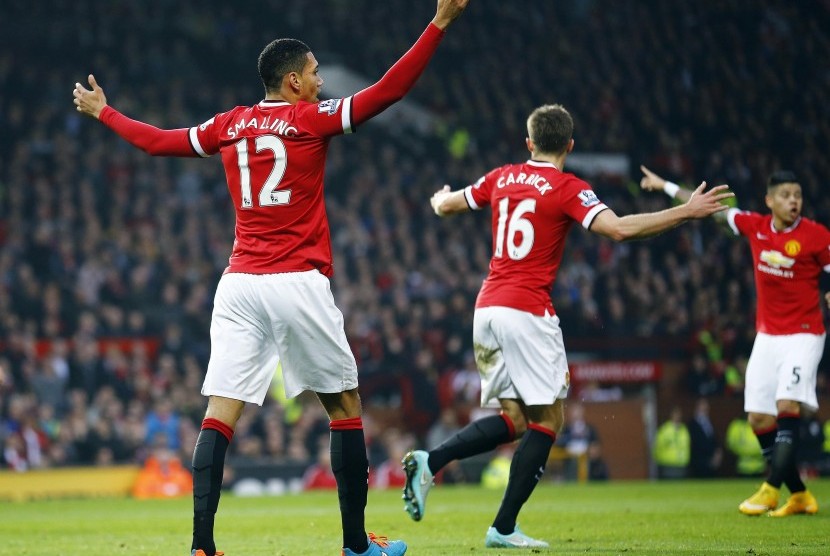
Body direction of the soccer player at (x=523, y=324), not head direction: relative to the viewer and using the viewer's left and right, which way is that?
facing away from the viewer and to the right of the viewer

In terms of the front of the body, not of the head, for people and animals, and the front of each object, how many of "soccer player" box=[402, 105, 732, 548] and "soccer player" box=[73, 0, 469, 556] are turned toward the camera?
0

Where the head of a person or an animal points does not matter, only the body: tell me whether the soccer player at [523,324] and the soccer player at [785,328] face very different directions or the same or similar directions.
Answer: very different directions

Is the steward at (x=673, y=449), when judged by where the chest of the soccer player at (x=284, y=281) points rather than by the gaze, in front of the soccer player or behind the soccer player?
in front

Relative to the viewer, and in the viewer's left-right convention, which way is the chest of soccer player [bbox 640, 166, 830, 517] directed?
facing the viewer and to the left of the viewer

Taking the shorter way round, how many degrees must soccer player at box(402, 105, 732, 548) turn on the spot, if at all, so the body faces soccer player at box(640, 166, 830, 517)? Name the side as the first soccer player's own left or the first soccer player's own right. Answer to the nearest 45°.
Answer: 0° — they already face them

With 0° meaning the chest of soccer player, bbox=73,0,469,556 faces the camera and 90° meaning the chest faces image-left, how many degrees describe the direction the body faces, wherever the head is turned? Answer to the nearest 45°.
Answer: approximately 225°

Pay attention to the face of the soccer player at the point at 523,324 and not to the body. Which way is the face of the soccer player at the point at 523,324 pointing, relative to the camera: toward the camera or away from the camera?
away from the camera

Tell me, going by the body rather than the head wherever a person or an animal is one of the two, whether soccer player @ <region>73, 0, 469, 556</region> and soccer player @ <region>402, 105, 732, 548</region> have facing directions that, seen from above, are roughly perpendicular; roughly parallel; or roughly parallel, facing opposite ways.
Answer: roughly parallel
